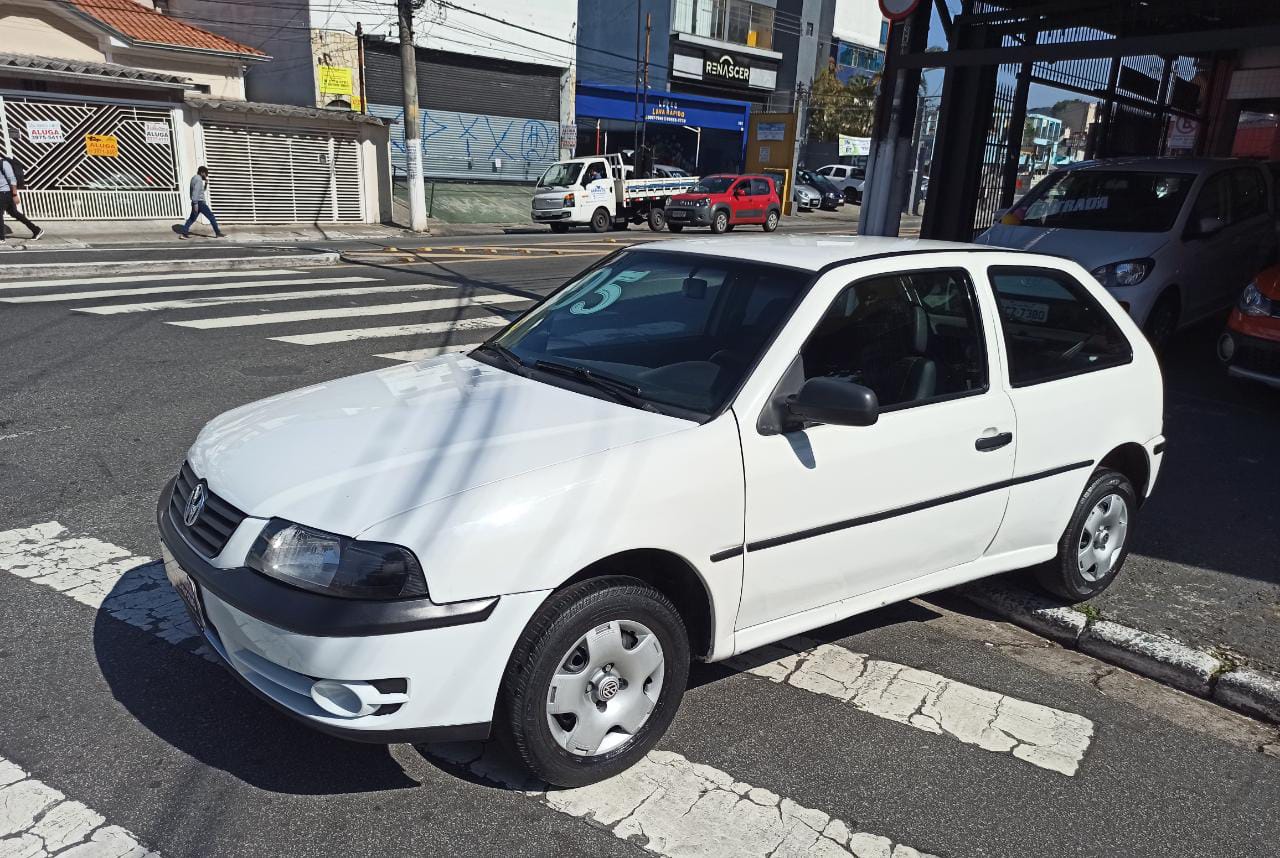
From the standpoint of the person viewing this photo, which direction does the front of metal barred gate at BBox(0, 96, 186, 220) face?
facing the viewer

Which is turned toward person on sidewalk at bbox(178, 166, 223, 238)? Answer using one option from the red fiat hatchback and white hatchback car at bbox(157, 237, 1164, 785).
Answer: the red fiat hatchback

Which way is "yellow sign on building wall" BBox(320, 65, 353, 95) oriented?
toward the camera

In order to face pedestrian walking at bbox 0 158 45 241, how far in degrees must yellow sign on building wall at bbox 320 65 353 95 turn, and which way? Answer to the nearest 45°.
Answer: approximately 45° to its right

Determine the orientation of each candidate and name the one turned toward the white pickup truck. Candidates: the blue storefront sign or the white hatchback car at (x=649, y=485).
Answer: the blue storefront sign

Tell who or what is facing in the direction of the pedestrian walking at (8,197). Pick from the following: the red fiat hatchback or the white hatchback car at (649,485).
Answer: the red fiat hatchback

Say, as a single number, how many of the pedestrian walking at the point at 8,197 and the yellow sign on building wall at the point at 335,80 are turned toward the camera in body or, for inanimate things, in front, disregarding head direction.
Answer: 1

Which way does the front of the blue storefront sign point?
toward the camera

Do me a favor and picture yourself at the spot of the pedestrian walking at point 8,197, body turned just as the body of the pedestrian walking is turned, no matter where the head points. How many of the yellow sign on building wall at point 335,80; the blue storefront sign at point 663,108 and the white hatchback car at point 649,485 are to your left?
1

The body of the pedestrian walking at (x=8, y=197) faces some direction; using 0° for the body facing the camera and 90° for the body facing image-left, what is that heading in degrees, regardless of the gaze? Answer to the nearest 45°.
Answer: approximately 90°

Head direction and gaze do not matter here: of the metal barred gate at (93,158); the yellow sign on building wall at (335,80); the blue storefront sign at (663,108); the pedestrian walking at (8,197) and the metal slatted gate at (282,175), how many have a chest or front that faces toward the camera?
4

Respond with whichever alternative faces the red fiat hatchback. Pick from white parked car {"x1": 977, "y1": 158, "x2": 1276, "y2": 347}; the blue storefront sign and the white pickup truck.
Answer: the blue storefront sign

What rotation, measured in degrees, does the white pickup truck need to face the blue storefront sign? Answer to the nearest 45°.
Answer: approximately 135° to its right

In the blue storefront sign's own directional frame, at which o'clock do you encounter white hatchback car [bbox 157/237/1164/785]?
The white hatchback car is roughly at 12 o'clock from the blue storefront sign.

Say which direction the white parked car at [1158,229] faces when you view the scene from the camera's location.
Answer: facing the viewer and to the left of the viewer

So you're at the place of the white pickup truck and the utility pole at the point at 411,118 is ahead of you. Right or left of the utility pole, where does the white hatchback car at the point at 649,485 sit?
left

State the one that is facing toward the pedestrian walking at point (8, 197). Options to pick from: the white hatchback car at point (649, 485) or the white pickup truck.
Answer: the white pickup truck

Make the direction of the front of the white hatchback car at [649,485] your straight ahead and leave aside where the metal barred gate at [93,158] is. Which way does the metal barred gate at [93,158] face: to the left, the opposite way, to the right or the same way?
to the left

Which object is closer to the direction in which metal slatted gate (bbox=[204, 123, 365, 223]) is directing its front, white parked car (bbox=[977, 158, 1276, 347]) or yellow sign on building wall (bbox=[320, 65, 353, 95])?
the white parked car
